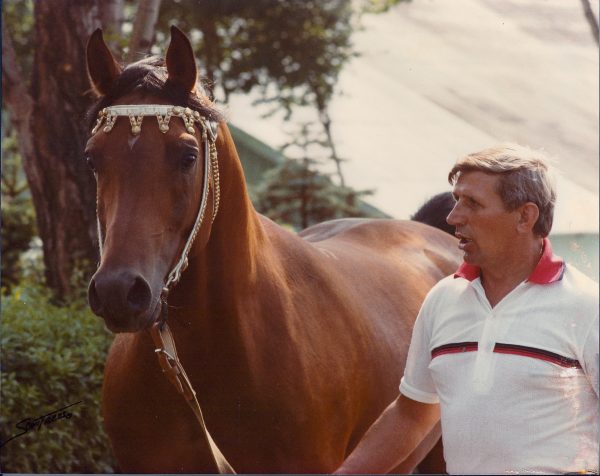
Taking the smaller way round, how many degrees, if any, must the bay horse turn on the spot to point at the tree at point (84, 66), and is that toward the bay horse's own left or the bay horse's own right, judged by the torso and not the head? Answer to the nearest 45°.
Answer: approximately 135° to the bay horse's own right

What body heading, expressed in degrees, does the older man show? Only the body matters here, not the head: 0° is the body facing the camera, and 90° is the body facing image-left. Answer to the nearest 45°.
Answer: approximately 45°

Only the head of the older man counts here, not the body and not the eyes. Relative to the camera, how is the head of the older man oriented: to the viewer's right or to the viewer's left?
to the viewer's left

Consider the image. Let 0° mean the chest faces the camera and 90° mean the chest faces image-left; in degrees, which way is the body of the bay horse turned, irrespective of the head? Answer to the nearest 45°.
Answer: approximately 45°

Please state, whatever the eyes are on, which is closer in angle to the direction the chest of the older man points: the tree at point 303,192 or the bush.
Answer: the bush

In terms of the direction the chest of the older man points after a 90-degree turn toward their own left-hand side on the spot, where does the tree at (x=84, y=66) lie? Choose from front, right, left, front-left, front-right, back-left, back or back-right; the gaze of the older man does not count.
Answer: back

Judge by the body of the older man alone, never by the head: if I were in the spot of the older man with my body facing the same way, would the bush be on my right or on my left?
on my right

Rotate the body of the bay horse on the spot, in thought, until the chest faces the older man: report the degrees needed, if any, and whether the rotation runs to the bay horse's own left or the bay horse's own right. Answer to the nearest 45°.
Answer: approximately 90° to the bay horse's own left
